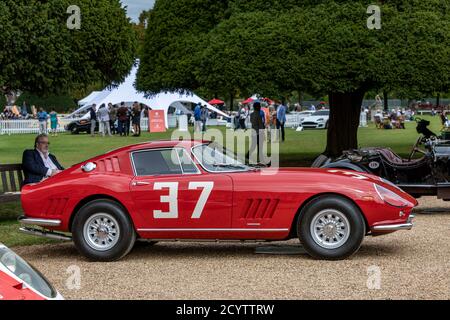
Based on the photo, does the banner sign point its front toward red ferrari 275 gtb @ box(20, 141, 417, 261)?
yes

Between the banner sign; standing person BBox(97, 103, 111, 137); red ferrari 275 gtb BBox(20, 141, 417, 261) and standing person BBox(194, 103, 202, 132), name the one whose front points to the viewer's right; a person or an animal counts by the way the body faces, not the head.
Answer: the red ferrari 275 gtb

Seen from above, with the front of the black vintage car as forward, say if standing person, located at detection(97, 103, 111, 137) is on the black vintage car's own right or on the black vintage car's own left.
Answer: on the black vintage car's own left

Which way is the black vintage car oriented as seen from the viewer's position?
to the viewer's right

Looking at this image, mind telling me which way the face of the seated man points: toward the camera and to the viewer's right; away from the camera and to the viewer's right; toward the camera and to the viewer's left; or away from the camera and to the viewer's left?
toward the camera and to the viewer's right

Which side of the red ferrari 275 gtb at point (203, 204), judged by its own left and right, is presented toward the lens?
right
